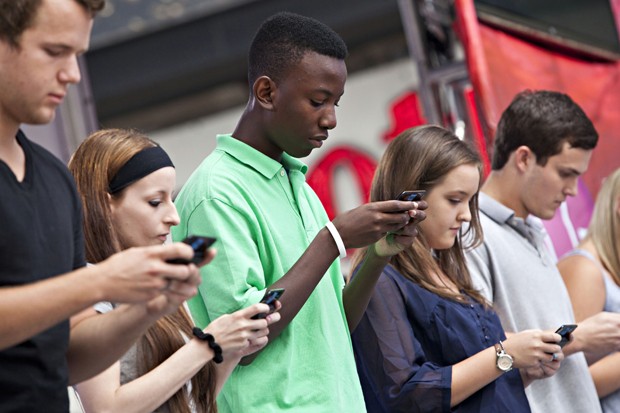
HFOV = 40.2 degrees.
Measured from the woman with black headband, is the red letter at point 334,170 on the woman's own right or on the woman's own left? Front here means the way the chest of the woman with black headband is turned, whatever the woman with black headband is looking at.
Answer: on the woman's own left

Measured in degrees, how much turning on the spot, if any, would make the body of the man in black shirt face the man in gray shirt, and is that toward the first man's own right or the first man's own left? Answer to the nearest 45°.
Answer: approximately 90° to the first man's own left

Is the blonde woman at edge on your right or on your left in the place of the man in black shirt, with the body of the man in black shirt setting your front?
on your left

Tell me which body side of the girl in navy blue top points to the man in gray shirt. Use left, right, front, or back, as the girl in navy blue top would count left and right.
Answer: left

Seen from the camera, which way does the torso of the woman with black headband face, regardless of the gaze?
to the viewer's right

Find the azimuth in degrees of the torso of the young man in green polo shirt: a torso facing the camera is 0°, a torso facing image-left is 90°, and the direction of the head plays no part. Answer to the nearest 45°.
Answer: approximately 315°

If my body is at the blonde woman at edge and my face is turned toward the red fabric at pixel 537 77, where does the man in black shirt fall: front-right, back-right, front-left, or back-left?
back-left

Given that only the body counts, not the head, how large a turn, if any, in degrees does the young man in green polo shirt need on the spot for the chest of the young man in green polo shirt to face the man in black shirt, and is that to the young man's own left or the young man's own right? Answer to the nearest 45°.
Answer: approximately 90° to the young man's own right

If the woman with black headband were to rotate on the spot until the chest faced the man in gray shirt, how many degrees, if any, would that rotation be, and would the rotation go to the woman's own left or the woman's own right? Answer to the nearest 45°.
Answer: approximately 45° to the woman's own left

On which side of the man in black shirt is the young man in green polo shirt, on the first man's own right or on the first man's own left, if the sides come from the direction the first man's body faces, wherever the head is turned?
on the first man's own left

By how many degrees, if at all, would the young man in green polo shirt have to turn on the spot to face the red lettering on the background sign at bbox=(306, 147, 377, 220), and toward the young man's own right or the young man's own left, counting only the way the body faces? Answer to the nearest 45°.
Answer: approximately 135° to the young man's own left

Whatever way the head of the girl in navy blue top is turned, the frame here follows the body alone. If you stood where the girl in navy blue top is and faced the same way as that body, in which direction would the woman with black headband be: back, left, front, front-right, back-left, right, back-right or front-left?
right

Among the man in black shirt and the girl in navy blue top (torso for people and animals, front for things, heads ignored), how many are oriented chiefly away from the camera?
0

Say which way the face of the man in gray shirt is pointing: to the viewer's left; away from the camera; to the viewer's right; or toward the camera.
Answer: to the viewer's right

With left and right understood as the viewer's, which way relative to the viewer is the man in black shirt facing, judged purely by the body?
facing the viewer and to the right of the viewer

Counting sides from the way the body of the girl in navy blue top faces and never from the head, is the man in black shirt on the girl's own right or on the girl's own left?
on the girl's own right
